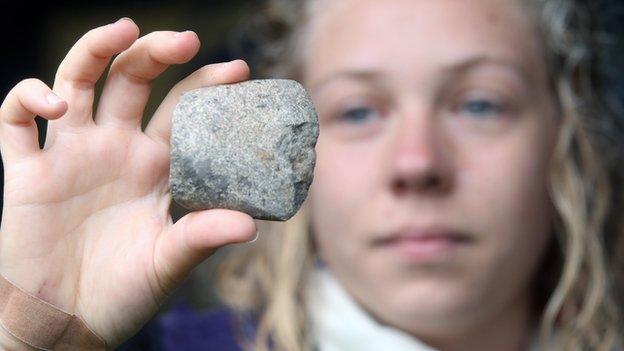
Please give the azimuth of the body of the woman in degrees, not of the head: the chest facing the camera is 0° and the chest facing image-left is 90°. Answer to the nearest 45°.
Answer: approximately 0°
